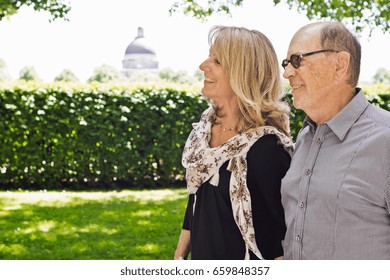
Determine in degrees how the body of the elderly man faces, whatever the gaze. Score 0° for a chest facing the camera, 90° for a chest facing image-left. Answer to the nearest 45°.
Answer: approximately 45°

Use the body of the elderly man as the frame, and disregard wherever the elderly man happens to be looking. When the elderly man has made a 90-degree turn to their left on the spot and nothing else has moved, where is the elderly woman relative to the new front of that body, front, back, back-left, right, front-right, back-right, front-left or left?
back

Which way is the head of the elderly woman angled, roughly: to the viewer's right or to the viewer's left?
to the viewer's left

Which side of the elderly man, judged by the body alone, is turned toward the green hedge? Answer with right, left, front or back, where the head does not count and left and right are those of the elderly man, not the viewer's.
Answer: right

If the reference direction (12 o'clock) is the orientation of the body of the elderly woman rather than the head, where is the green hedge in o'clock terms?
The green hedge is roughly at 4 o'clock from the elderly woman.
